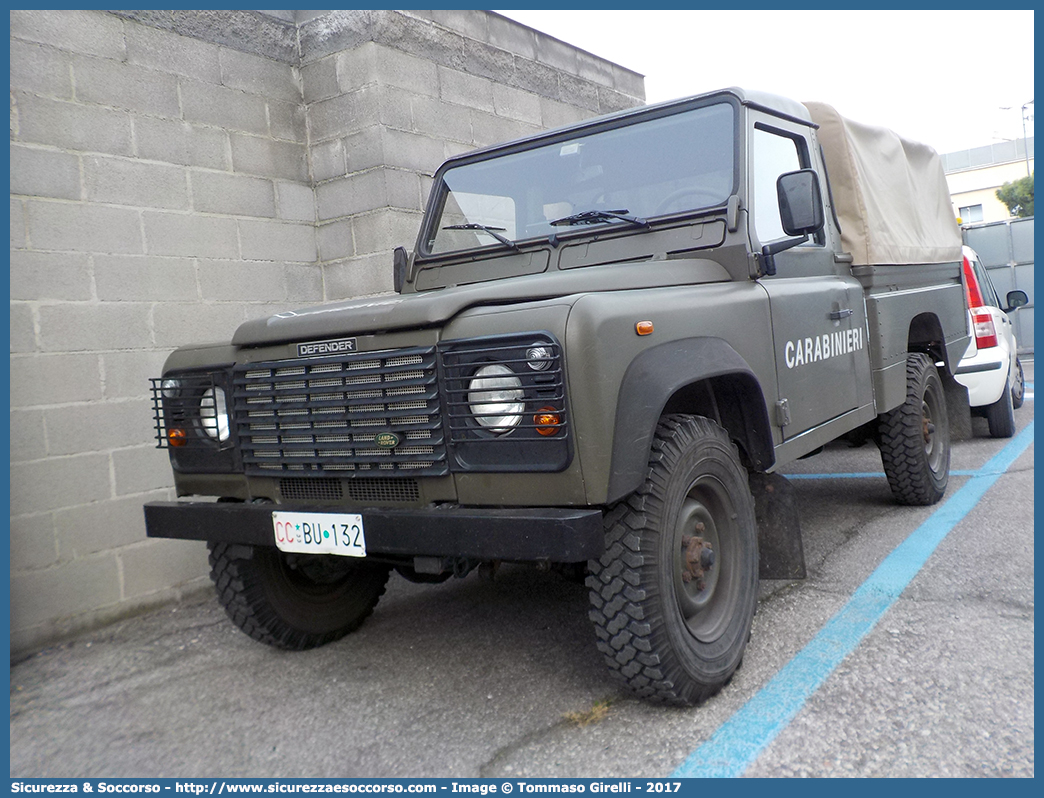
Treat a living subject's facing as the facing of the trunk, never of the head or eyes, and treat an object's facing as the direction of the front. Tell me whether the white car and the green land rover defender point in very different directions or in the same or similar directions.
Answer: very different directions

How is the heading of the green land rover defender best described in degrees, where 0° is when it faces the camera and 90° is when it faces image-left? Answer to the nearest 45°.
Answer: approximately 45°

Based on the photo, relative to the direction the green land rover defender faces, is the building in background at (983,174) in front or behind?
behind

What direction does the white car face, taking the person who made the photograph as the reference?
facing away from the viewer and to the right of the viewer

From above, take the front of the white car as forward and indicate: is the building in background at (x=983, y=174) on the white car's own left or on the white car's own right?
on the white car's own left

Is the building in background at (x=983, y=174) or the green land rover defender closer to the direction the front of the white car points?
the building in background

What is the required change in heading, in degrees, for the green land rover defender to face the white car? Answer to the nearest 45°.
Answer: approximately 180°
